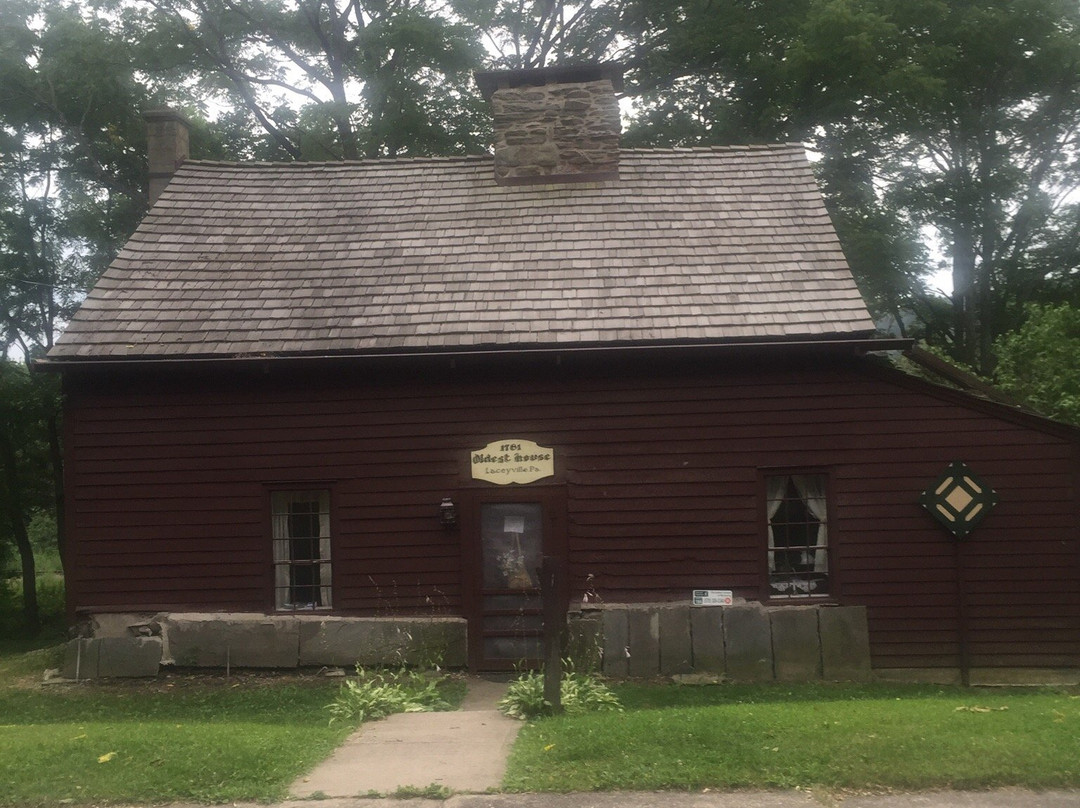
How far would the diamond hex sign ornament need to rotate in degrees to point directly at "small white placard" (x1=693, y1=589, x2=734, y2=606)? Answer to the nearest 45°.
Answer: approximately 90° to its right

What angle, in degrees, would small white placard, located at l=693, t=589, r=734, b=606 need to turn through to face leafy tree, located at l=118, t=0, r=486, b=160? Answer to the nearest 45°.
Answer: approximately 135° to its right

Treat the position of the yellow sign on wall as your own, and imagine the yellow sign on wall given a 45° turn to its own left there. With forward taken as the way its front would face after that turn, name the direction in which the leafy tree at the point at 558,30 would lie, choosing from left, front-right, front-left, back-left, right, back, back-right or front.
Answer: back-left

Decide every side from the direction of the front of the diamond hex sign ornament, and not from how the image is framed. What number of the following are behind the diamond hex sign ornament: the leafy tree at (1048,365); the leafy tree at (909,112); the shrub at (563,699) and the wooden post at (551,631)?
2

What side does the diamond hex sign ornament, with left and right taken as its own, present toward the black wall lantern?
right

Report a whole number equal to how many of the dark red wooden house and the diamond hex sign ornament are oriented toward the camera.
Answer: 2
